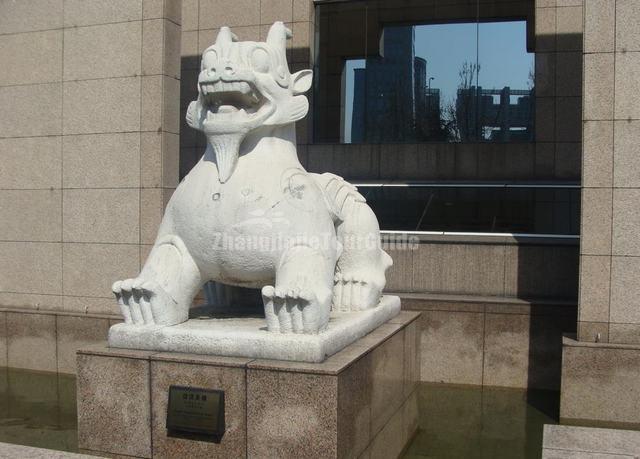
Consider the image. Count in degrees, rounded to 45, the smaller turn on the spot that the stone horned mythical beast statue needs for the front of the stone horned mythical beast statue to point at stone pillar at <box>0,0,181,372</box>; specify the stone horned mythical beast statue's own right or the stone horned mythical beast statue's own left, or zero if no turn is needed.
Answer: approximately 90° to the stone horned mythical beast statue's own right

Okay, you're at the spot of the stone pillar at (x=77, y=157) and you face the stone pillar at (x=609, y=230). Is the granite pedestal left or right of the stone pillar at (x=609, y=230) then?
right

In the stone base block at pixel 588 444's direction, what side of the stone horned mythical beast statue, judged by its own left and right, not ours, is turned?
left

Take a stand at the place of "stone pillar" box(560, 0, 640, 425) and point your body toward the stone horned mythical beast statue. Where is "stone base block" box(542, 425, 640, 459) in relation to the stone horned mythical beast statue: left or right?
left

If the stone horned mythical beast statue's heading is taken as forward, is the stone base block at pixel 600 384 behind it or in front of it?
behind

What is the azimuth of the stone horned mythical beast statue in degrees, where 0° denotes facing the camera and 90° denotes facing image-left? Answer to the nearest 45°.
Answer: approximately 45°

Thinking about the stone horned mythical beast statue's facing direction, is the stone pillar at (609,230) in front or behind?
behind
